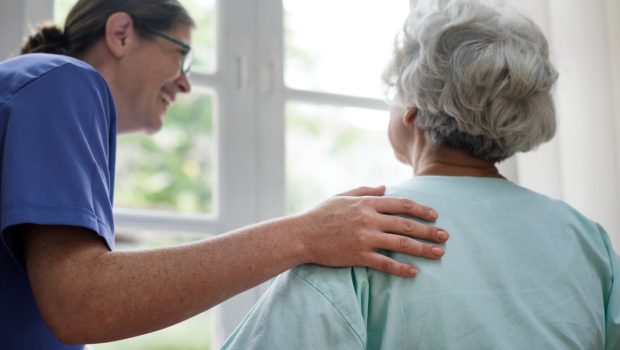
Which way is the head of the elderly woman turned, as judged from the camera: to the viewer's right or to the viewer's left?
to the viewer's left

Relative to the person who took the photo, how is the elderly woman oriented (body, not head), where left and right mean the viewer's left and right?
facing away from the viewer and to the left of the viewer
